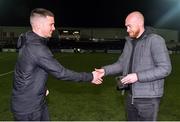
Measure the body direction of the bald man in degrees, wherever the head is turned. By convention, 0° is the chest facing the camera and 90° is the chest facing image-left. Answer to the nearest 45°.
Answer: approximately 45°

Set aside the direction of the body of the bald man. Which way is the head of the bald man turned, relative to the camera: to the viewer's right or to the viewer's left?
to the viewer's left
